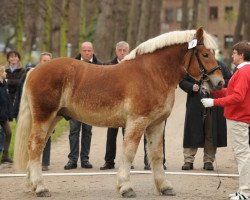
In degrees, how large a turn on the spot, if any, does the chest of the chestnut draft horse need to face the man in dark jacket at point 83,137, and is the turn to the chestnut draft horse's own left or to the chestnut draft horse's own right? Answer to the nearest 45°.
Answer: approximately 90° to the chestnut draft horse's own left

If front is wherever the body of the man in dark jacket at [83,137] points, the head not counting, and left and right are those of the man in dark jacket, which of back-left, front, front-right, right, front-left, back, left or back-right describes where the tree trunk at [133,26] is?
back

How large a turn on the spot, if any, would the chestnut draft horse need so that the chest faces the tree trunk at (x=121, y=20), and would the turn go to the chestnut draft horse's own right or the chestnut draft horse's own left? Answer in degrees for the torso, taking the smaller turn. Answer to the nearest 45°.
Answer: approximately 90° to the chestnut draft horse's own left

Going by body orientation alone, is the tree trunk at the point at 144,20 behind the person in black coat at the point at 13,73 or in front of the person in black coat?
behind

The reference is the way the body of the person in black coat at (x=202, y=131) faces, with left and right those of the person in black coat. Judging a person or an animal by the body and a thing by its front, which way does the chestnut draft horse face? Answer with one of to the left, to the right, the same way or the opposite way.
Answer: to the left

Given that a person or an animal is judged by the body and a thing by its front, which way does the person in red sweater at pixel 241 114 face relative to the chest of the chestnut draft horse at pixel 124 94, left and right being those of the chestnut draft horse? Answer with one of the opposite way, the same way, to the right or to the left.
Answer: the opposite way

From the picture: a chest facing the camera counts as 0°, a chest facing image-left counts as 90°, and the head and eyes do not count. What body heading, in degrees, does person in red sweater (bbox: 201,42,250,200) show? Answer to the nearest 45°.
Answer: approximately 90°

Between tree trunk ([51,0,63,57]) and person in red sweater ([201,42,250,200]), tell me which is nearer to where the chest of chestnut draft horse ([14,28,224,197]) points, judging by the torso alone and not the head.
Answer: the person in red sweater

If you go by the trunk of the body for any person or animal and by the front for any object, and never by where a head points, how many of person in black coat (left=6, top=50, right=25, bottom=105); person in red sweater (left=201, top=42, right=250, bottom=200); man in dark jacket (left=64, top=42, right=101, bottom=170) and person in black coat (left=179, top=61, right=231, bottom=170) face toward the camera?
3

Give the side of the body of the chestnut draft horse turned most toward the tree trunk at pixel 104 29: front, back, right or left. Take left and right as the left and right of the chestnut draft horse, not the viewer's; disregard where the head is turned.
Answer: left

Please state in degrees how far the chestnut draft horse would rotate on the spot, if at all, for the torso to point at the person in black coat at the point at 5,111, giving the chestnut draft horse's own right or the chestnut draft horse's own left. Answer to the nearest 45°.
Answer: approximately 135° to the chestnut draft horse's own left
